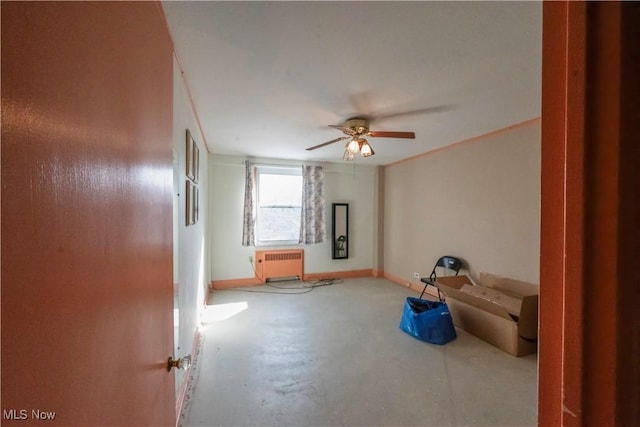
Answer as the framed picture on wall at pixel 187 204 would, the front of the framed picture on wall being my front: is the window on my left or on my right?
on my left

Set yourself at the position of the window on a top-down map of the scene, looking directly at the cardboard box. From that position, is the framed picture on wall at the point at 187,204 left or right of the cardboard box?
right

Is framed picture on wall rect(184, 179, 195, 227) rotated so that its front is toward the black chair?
yes

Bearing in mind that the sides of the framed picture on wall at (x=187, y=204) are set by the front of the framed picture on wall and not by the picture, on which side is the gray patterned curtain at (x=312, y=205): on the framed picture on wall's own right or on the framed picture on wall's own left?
on the framed picture on wall's own left

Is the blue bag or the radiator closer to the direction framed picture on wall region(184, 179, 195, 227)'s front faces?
the blue bag

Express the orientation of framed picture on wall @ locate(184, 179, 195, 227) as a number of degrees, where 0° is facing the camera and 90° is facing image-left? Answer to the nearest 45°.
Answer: approximately 270°

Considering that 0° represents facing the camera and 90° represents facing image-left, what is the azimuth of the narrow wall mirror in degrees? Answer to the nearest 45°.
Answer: approximately 0°

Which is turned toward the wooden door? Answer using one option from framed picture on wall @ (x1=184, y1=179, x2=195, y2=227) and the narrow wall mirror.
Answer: the narrow wall mirror

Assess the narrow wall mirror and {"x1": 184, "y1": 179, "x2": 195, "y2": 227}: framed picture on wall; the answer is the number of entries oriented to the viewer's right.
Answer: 1

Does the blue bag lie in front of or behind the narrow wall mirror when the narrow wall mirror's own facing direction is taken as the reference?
in front

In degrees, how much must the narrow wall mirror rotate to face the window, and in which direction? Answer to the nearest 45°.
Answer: approximately 90° to its right
